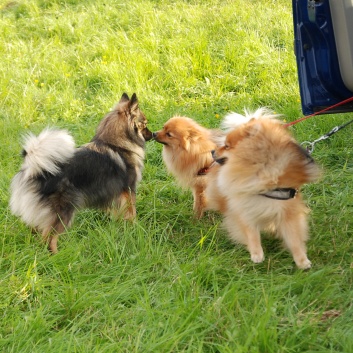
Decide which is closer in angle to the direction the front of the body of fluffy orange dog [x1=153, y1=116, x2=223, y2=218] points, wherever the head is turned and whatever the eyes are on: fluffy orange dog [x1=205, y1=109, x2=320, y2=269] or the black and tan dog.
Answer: the black and tan dog

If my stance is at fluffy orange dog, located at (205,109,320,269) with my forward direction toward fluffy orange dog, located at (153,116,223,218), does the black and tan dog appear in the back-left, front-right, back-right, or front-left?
front-left

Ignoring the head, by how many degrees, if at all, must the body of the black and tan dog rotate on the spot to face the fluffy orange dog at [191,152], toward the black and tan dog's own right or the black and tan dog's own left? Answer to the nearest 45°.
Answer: approximately 45° to the black and tan dog's own right

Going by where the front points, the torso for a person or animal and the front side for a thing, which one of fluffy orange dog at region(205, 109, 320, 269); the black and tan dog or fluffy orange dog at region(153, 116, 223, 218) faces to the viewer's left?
fluffy orange dog at region(153, 116, 223, 218)

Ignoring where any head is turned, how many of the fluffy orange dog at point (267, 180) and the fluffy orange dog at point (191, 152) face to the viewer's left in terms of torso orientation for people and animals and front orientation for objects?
1

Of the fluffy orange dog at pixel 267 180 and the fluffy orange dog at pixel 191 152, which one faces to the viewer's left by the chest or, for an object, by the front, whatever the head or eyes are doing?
the fluffy orange dog at pixel 191 152

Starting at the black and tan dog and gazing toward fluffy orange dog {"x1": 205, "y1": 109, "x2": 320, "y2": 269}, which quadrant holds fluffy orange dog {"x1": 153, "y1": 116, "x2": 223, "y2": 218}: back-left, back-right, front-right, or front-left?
front-left

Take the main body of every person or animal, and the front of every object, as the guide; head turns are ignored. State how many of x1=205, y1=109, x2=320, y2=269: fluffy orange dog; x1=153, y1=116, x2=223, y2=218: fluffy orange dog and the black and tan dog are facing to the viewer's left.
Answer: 1

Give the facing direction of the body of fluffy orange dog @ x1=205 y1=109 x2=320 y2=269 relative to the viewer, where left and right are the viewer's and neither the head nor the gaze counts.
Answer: facing the viewer and to the right of the viewer

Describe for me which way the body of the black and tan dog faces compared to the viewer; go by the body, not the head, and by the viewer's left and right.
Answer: facing away from the viewer and to the right of the viewer

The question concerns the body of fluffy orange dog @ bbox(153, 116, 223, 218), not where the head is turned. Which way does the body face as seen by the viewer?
to the viewer's left

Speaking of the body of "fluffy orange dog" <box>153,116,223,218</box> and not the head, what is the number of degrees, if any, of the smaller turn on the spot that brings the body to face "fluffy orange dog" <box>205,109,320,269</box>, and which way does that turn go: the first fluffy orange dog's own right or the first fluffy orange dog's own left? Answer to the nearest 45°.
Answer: approximately 90° to the first fluffy orange dog's own left
